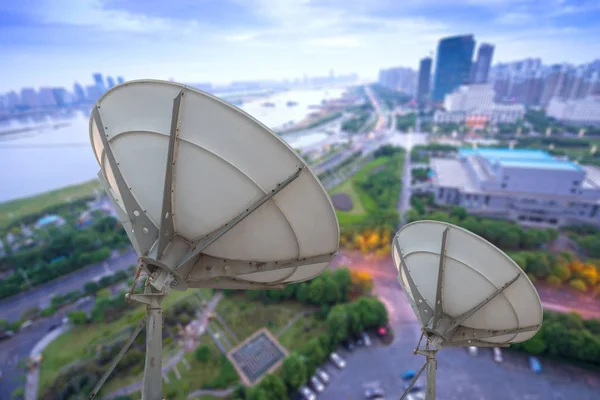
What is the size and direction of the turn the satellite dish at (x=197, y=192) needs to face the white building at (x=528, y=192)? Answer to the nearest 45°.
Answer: approximately 45° to its right

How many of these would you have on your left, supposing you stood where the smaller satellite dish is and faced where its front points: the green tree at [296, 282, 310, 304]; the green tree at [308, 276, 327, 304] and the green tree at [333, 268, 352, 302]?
3

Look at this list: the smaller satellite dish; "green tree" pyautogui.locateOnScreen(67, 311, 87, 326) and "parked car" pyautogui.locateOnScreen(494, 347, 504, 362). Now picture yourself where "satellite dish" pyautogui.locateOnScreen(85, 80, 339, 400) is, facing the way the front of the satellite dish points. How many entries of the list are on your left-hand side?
1

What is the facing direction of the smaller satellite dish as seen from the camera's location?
facing away from the viewer and to the right of the viewer

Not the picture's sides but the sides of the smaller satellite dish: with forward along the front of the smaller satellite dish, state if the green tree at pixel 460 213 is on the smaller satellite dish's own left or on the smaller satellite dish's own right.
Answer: on the smaller satellite dish's own left

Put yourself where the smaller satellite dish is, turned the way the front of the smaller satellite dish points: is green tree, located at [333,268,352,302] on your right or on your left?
on your left

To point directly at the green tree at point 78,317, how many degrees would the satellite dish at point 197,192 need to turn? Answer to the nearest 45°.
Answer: approximately 90° to its left

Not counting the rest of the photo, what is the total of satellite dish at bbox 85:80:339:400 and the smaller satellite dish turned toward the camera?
0

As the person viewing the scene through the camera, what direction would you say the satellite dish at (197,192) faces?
facing away from the viewer and to the right of the viewer
